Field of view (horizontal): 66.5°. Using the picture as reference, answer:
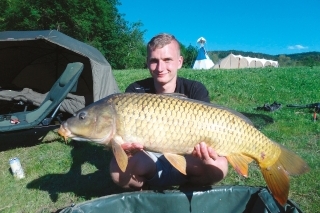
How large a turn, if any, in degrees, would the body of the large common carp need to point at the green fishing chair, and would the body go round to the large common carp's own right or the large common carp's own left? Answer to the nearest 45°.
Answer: approximately 45° to the large common carp's own right

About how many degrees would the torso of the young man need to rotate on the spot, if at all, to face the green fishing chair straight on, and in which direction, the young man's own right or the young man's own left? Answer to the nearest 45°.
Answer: approximately 135° to the young man's own right

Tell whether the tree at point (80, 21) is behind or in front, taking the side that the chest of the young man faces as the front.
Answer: behind

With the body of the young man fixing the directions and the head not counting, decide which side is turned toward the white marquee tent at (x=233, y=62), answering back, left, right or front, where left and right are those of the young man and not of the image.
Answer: back

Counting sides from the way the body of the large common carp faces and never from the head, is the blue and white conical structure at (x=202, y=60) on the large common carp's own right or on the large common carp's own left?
on the large common carp's own right

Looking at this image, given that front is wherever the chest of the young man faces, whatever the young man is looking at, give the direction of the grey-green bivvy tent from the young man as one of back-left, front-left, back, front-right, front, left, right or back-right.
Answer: back-right

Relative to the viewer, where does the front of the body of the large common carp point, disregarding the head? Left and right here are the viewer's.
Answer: facing to the left of the viewer

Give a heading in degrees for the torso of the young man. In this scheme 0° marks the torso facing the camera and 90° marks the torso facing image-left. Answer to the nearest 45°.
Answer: approximately 0°
